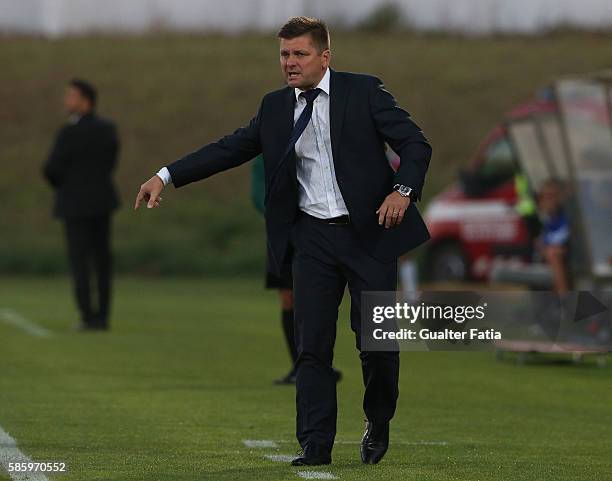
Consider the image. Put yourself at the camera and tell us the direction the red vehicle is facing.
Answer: facing to the left of the viewer

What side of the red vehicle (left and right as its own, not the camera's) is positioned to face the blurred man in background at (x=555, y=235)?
left

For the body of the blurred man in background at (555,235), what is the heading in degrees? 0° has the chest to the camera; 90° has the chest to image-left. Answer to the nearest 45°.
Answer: approximately 90°

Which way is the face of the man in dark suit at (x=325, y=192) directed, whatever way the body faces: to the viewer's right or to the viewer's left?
to the viewer's left
